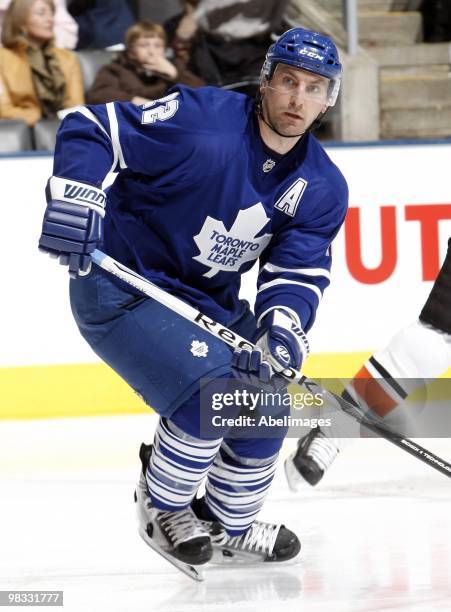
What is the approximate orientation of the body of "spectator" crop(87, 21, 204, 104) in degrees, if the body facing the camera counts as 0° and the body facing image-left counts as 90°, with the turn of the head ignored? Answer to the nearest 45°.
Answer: approximately 315°

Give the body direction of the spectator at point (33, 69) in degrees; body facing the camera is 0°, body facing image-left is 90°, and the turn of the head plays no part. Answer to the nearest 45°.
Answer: approximately 315°

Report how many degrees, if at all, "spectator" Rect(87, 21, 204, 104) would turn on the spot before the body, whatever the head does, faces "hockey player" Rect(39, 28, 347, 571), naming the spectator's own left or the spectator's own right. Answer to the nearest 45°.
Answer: approximately 45° to the spectator's own right

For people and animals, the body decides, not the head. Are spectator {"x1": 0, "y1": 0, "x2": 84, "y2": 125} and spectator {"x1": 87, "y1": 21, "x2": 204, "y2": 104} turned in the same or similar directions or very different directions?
same or similar directions

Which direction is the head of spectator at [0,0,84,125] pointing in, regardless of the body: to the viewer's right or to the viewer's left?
to the viewer's right

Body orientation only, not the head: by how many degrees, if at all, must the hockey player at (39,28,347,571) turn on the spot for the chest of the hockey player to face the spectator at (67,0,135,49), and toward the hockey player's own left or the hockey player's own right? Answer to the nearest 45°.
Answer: approximately 135° to the hockey player's own left

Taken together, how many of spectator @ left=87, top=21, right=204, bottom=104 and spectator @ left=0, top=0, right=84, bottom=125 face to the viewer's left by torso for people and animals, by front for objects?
0

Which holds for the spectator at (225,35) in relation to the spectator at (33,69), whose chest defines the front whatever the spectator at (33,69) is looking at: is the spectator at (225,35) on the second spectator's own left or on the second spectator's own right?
on the second spectator's own left
